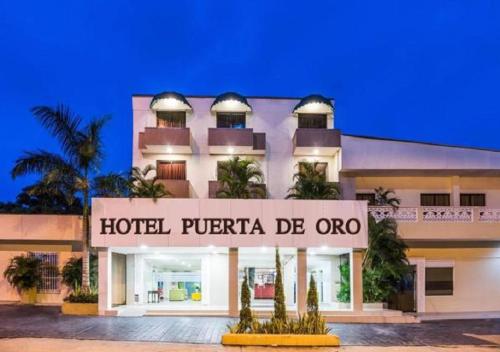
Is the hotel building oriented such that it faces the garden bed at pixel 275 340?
yes

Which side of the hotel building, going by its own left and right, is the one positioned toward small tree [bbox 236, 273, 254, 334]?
front

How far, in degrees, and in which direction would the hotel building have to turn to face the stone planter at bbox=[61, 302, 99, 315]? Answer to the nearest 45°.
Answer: approximately 45° to its right

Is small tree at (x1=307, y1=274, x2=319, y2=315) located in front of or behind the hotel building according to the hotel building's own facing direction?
in front

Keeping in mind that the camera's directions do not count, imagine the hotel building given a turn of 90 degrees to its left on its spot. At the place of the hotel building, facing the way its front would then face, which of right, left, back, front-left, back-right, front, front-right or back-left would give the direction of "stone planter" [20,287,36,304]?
back

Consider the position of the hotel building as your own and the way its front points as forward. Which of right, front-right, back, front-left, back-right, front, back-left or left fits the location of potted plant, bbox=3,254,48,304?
right

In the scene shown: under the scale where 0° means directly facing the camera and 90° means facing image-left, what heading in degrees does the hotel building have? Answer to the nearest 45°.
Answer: approximately 0°

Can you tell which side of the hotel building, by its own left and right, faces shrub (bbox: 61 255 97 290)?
right
